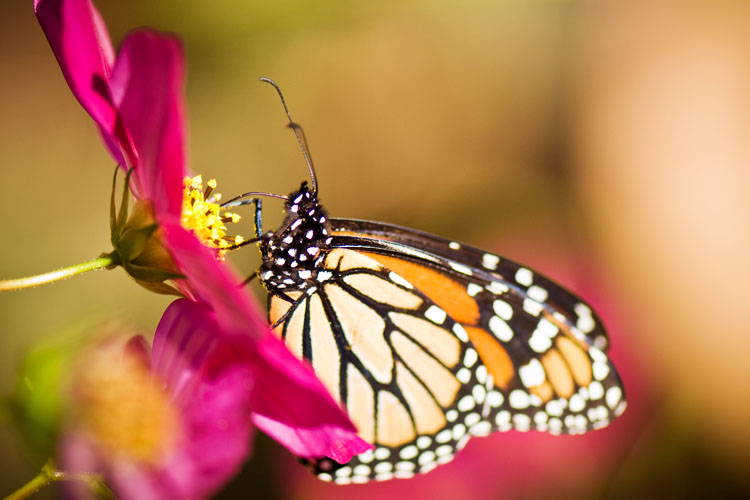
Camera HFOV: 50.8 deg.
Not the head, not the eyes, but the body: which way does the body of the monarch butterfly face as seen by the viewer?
to the viewer's left

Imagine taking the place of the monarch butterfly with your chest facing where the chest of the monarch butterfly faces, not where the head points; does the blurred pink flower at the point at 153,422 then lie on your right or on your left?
on your left
